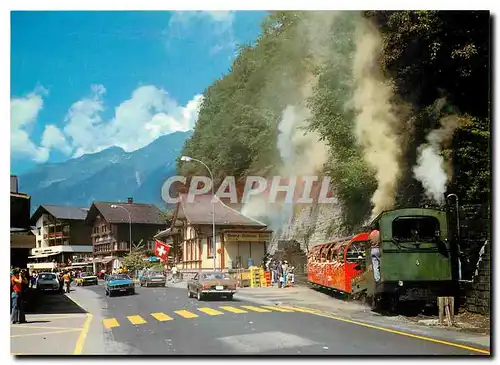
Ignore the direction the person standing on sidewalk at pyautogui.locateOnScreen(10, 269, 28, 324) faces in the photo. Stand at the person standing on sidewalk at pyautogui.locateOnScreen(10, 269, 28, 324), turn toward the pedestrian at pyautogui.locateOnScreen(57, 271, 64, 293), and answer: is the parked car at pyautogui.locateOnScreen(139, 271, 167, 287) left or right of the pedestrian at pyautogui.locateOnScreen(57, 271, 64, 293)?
right

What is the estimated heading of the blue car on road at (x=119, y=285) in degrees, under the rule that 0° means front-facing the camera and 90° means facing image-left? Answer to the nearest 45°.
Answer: approximately 0°

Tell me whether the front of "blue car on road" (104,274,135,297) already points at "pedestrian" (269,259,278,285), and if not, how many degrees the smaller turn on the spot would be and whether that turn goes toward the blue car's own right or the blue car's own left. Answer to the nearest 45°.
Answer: approximately 90° to the blue car's own left

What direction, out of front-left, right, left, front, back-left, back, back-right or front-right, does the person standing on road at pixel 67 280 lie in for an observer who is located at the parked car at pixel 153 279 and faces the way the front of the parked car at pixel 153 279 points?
back-right

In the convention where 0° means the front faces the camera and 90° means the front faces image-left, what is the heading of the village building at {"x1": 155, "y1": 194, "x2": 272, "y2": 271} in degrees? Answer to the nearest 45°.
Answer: approximately 0°
